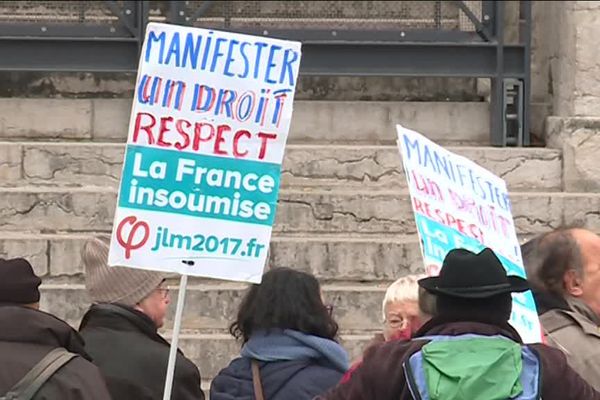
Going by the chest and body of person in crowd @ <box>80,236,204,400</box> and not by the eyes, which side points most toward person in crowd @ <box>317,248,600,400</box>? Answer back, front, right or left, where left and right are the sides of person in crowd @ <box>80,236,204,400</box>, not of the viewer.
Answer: right

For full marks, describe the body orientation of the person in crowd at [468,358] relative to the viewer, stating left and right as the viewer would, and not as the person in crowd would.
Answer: facing away from the viewer

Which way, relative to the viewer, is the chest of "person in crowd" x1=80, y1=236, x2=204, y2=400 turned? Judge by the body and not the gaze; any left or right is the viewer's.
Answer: facing away from the viewer and to the right of the viewer

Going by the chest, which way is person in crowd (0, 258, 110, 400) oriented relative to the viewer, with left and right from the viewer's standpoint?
facing away from the viewer

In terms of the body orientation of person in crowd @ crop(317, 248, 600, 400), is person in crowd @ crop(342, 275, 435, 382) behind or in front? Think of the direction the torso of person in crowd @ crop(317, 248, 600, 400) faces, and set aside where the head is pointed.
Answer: in front

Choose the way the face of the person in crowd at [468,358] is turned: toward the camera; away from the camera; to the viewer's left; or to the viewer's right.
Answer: away from the camera
